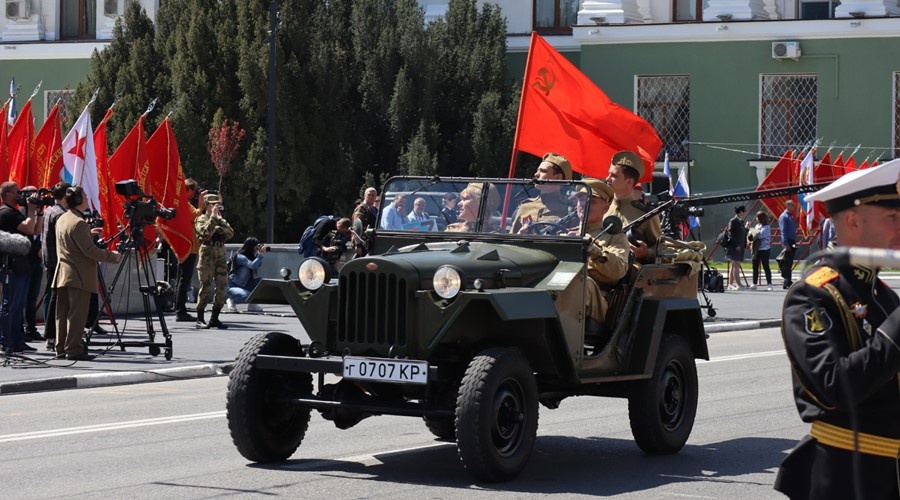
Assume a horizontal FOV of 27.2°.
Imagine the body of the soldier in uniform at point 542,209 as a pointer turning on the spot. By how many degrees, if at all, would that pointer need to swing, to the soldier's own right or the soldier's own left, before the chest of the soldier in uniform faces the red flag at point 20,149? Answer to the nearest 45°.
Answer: approximately 90° to the soldier's own right

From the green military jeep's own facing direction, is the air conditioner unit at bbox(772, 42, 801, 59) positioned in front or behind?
behind

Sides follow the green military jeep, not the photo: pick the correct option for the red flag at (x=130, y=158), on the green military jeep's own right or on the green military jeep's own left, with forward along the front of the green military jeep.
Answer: on the green military jeep's own right

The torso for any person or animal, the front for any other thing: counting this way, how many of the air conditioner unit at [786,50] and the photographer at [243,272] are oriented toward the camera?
1

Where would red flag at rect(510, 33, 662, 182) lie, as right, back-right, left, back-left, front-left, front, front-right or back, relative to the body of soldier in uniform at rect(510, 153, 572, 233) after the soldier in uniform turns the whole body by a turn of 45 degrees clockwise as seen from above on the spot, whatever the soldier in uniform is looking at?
right

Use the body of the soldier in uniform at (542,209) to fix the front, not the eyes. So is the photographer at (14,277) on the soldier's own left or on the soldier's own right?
on the soldier's own right

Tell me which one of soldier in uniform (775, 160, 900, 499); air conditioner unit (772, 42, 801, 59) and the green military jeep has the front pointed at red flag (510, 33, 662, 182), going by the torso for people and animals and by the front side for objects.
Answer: the air conditioner unit

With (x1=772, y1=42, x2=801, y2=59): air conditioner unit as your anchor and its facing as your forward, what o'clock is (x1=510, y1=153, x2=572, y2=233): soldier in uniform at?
The soldier in uniform is roughly at 12 o'clock from the air conditioner unit.

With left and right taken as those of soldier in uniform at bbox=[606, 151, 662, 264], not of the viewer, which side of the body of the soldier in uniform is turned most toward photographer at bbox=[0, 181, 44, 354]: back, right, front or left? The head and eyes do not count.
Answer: right
